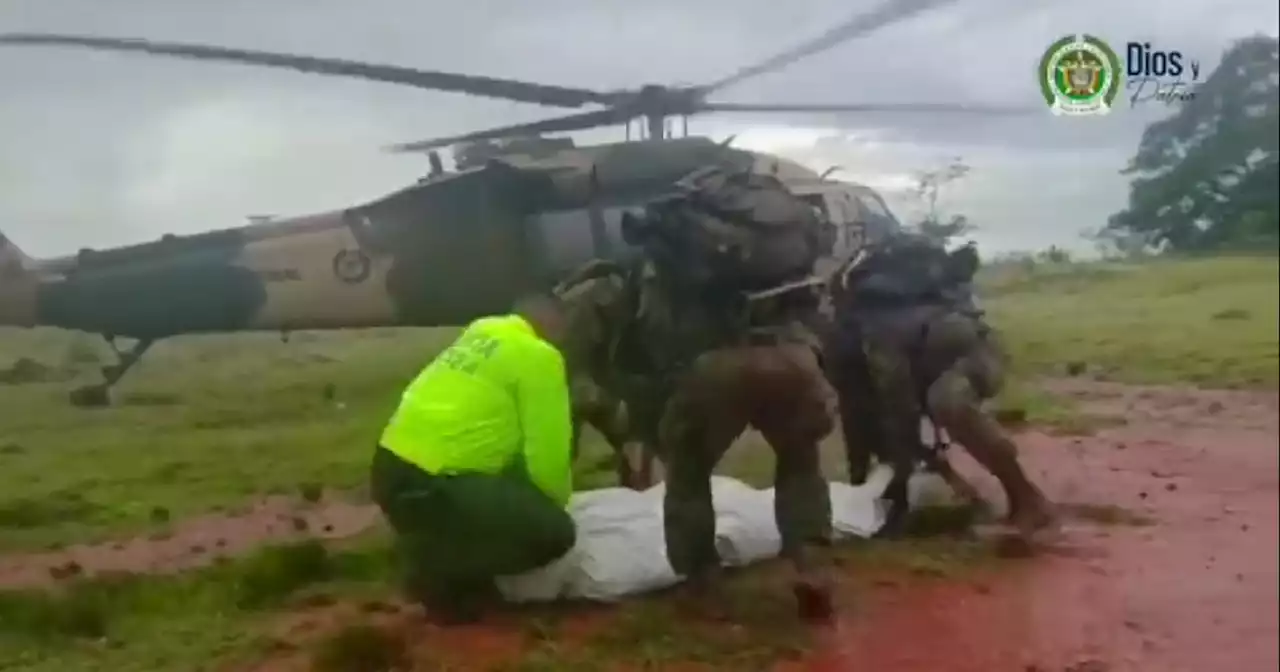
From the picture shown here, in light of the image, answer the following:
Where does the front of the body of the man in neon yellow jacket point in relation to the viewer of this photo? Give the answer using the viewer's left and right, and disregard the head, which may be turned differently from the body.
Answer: facing away from the viewer and to the right of the viewer

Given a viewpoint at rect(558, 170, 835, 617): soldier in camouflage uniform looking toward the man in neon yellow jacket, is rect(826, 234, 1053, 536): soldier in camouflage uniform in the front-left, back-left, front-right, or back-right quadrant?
back-right

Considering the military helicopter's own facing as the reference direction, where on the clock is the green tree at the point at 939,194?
The green tree is roughly at 10 o'clock from the military helicopter.

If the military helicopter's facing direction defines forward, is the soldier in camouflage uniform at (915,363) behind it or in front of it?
in front

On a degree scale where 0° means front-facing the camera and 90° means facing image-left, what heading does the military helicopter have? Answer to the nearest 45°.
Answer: approximately 270°

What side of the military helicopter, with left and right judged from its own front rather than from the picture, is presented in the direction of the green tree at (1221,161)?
front

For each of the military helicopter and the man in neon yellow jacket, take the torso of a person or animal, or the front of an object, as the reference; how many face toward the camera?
0

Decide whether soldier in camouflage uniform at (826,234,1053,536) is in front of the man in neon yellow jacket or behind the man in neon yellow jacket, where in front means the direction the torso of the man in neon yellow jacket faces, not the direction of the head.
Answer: in front
